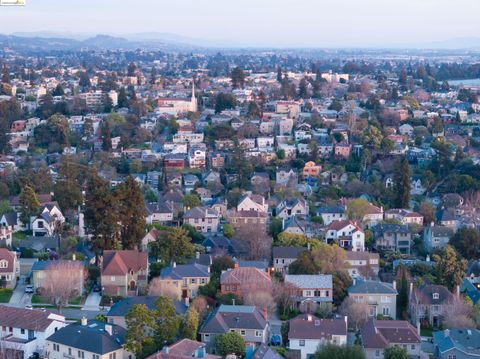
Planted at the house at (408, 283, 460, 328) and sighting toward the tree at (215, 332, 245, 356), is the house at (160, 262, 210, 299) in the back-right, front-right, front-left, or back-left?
front-right

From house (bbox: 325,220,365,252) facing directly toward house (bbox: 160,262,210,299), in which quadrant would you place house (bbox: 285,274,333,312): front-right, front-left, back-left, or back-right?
front-left

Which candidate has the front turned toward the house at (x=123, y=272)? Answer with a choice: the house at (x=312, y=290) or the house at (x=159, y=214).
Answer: the house at (x=159, y=214)

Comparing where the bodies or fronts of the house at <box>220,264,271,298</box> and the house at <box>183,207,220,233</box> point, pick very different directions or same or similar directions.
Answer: same or similar directions

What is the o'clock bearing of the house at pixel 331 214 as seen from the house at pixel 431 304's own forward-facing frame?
the house at pixel 331 214 is roughly at 5 o'clock from the house at pixel 431 304.

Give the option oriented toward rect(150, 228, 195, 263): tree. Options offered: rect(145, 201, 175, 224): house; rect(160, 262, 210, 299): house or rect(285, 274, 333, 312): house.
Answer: rect(145, 201, 175, 224): house

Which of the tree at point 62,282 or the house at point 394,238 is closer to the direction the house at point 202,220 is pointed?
the tree

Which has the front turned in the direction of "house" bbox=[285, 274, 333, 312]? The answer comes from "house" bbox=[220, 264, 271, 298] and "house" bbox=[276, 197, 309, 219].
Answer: "house" bbox=[276, 197, 309, 219]

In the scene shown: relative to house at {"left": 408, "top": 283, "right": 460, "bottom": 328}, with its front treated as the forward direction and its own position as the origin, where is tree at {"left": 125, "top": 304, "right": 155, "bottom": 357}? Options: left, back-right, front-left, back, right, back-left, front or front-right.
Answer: front-right

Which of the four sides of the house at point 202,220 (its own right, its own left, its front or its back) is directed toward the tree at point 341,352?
front

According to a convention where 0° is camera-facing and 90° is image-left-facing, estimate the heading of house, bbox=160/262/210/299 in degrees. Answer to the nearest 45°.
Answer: approximately 0°

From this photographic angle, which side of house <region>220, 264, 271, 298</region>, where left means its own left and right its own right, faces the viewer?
front

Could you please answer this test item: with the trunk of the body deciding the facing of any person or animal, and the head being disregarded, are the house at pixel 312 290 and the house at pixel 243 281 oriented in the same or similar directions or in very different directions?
same or similar directions

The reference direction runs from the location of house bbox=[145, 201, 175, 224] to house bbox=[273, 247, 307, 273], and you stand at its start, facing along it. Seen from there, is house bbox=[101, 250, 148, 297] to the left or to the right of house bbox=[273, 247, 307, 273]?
right

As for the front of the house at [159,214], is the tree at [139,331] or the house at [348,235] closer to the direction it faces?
the tree

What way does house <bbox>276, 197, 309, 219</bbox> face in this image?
toward the camera

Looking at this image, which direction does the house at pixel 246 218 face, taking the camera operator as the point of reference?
facing the viewer
